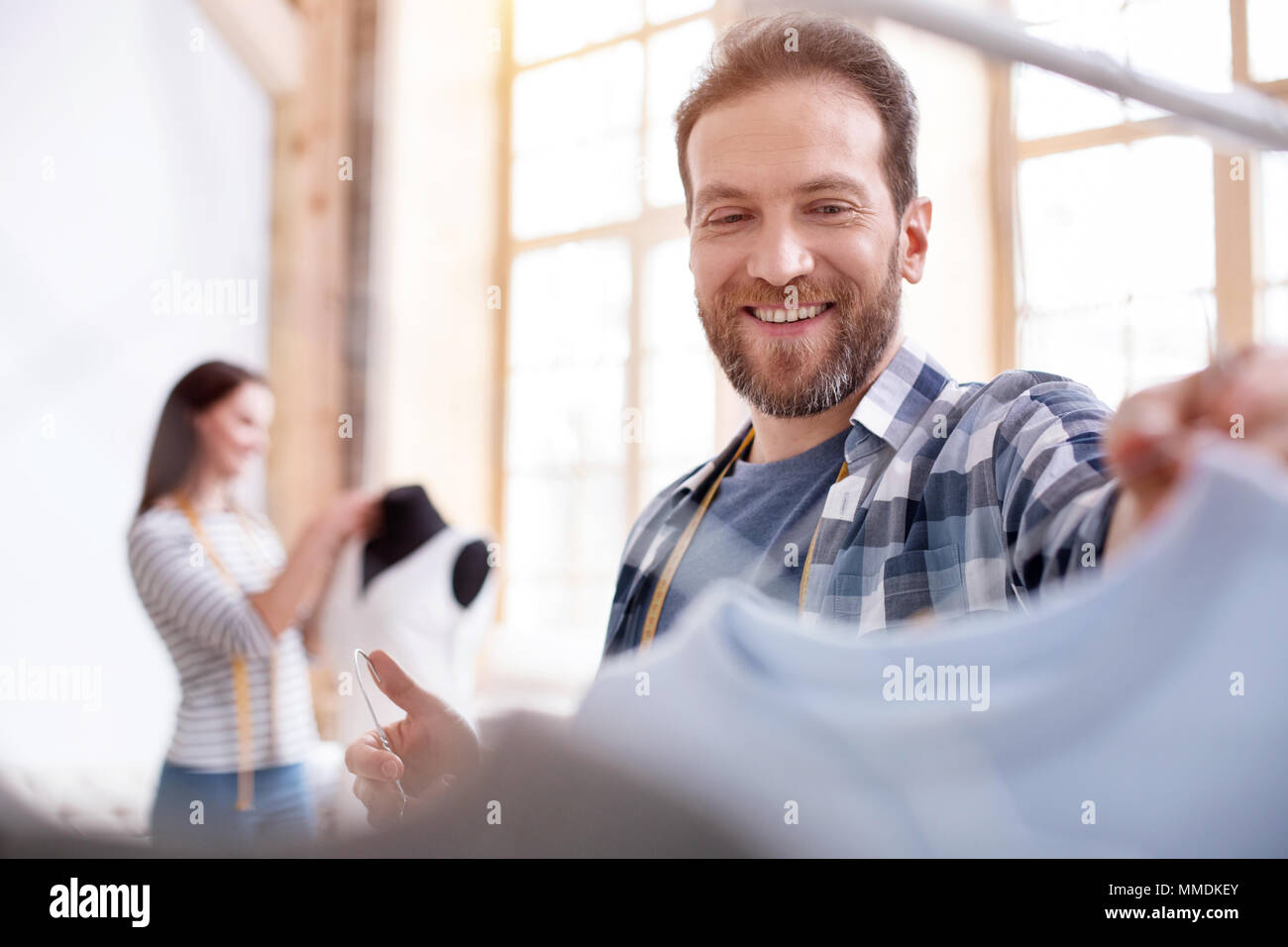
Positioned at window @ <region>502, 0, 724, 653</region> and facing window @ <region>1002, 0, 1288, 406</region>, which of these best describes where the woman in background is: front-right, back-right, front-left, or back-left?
back-right

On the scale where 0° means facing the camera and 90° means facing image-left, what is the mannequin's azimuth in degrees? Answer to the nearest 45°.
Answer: approximately 45°

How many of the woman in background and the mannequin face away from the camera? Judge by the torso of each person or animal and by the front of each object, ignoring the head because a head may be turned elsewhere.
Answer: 0
